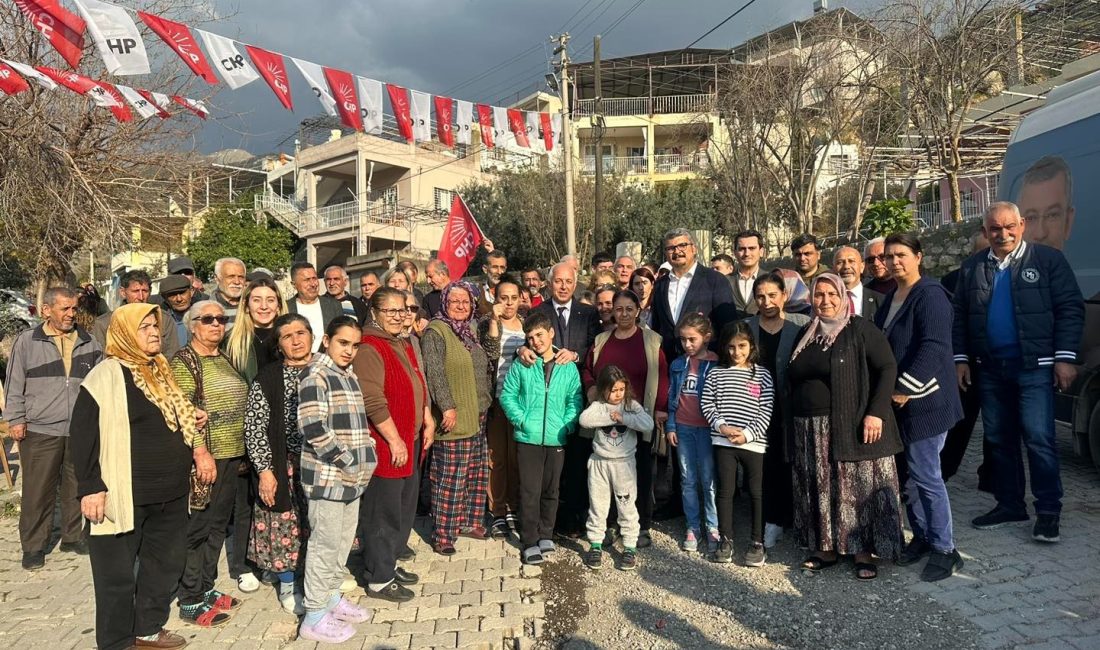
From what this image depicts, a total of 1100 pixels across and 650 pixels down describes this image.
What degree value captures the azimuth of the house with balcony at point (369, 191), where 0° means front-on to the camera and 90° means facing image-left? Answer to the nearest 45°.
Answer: approximately 45°

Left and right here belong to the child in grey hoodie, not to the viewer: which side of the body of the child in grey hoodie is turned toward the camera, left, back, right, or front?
front

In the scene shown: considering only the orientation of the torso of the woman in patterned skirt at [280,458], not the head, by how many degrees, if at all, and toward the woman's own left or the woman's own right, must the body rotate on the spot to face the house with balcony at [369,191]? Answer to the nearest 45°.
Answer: approximately 135° to the woman's own left

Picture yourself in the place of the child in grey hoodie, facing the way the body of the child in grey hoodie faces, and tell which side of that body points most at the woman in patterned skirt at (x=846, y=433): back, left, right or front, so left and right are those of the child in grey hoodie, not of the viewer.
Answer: left

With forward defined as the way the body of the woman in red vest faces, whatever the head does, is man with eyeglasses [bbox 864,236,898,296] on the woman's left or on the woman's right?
on the woman's left

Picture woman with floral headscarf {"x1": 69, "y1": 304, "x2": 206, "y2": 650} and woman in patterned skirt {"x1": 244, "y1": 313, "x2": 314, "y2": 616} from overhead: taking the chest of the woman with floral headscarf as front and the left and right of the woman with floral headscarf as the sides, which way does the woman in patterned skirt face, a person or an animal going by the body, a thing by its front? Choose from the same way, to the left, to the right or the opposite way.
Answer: the same way

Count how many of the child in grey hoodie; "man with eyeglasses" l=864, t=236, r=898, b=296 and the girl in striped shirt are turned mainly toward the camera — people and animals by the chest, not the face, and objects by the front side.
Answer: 3

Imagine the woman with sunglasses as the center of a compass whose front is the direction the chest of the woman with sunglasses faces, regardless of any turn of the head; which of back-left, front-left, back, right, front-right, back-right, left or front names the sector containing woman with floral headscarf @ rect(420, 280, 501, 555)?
front-left

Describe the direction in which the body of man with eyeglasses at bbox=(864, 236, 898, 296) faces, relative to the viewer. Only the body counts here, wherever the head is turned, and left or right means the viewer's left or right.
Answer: facing the viewer

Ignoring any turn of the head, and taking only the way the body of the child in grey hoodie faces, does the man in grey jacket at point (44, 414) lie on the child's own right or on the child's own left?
on the child's own right
